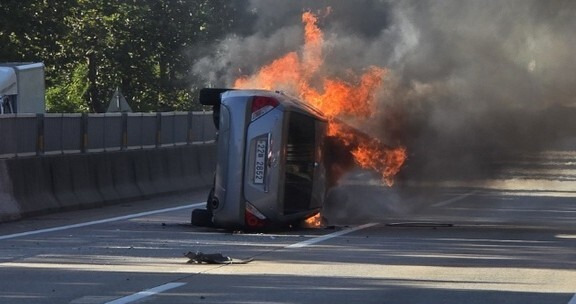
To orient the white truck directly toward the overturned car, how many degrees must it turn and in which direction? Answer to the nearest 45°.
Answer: approximately 45° to its left

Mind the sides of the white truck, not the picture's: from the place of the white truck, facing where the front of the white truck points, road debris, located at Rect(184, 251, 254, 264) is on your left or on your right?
on your left

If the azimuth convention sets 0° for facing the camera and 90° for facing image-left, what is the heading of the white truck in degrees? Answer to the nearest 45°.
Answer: approximately 45°

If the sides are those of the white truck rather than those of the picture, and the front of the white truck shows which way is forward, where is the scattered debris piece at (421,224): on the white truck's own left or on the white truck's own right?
on the white truck's own left
